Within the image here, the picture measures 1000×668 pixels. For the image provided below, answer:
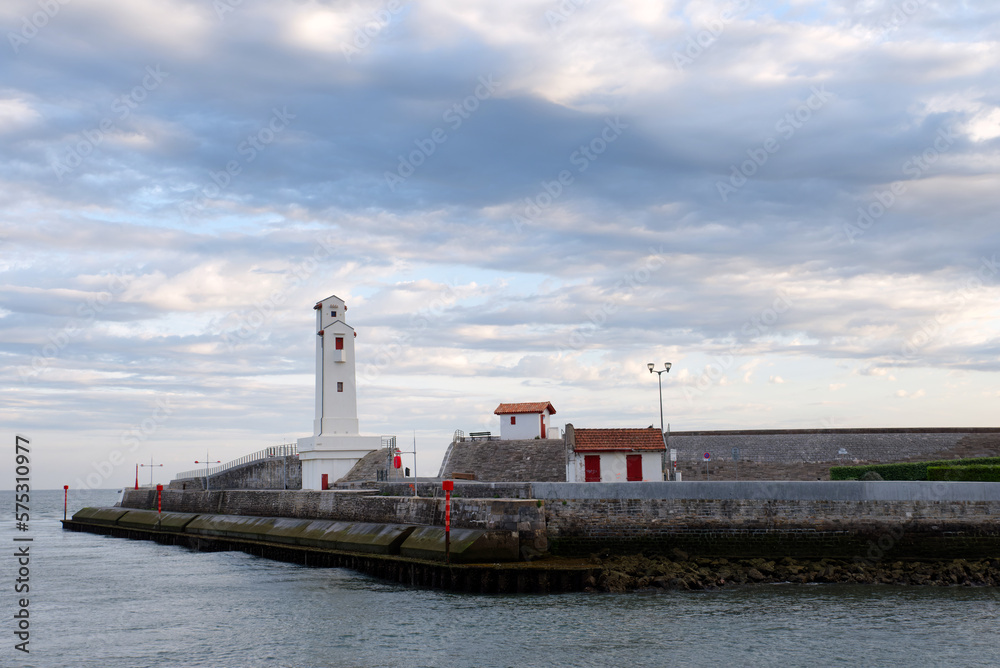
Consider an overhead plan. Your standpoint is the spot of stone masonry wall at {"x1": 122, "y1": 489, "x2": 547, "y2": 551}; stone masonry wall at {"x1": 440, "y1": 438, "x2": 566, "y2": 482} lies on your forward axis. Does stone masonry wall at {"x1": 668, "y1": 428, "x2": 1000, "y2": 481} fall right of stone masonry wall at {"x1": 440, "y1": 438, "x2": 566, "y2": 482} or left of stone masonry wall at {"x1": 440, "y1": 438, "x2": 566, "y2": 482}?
right

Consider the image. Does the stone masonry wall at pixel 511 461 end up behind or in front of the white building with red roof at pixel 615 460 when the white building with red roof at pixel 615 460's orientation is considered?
behind

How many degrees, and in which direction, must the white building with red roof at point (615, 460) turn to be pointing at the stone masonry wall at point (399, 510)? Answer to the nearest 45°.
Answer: approximately 45° to its right

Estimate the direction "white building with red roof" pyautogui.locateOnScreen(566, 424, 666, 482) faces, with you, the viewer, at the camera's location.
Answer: facing the viewer

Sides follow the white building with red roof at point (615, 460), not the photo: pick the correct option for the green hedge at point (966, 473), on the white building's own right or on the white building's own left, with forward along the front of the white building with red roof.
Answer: on the white building's own left

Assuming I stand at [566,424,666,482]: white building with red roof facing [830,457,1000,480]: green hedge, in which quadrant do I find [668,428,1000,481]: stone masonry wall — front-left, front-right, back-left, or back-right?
front-left
